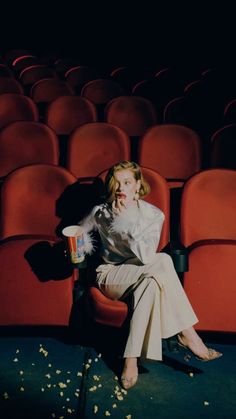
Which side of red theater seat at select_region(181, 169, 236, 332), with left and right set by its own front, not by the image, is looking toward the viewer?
front

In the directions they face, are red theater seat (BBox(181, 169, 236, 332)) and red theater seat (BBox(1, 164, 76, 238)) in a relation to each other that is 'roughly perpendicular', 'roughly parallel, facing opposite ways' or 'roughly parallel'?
roughly parallel

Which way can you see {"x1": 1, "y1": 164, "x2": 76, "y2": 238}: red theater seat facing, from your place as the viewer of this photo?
facing the viewer

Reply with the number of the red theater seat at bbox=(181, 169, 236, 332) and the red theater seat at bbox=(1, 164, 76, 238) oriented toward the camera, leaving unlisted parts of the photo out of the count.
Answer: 2

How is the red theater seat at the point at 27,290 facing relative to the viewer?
toward the camera

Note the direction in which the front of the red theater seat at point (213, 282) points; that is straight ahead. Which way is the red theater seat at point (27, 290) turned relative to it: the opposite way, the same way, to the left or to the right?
the same way
